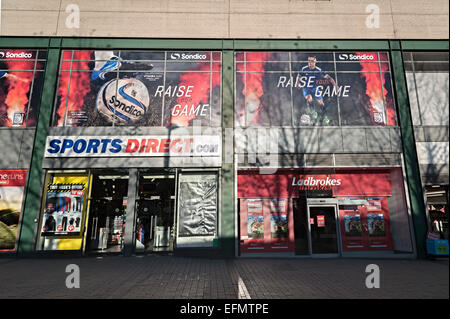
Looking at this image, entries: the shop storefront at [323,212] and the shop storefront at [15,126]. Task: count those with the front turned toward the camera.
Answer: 2

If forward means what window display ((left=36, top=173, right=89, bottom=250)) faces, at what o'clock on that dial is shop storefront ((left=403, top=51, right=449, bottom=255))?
The shop storefront is roughly at 10 o'clock from the window display.

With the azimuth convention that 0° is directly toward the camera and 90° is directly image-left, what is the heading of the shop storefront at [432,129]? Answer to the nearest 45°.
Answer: approximately 0°

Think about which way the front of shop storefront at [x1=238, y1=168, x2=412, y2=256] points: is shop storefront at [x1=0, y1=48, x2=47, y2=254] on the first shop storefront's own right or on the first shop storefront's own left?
on the first shop storefront's own right

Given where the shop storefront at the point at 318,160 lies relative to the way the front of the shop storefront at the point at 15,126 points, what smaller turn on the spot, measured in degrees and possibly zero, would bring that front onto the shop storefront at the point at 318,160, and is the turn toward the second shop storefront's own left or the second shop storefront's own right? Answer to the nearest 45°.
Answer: approximately 45° to the second shop storefront's own left

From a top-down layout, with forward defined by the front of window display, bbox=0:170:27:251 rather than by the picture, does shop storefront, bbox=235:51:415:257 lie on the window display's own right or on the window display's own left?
on the window display's own left

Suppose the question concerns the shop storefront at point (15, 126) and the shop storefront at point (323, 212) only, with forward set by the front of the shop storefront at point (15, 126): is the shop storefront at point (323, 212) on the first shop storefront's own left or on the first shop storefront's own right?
on the first shop storefront's own left
